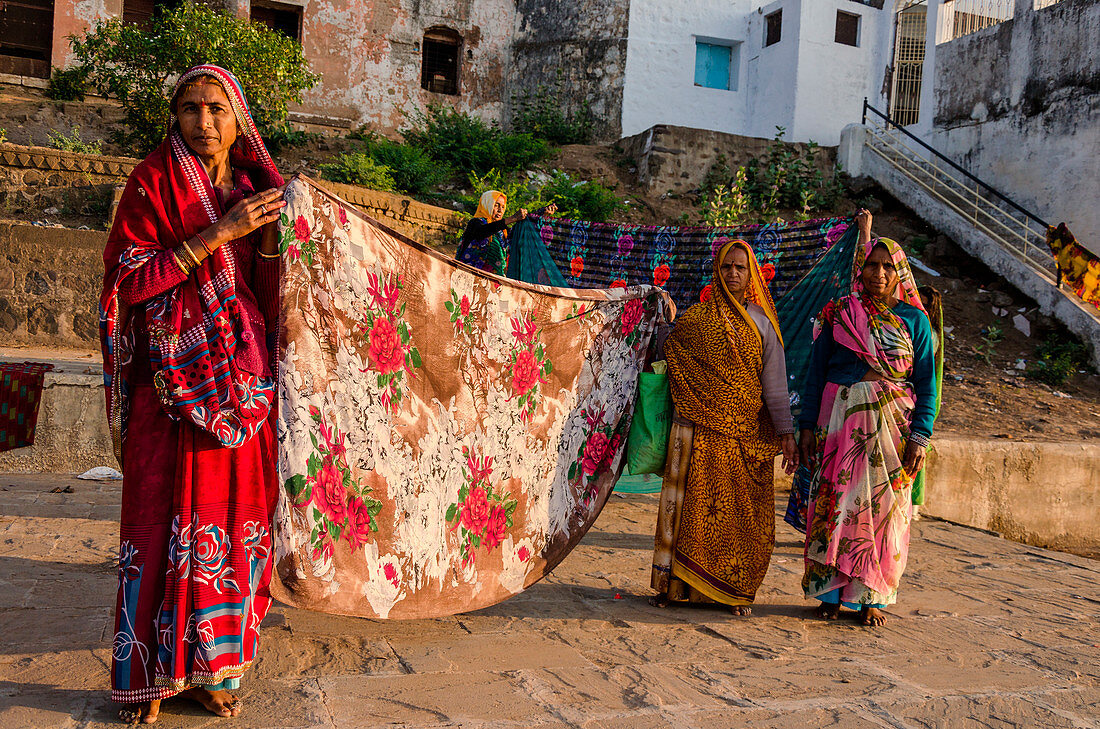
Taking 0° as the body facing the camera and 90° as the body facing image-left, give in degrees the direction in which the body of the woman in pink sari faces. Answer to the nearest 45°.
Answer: approximately 0°

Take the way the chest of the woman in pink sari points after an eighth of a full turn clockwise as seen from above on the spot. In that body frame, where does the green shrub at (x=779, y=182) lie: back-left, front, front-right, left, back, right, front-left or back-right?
back-right

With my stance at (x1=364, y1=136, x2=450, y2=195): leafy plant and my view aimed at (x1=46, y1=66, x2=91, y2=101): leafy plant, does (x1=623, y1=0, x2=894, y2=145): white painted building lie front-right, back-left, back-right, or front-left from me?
back-right

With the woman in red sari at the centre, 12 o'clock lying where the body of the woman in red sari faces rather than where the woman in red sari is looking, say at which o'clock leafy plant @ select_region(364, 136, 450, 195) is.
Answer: The leafy plant is roughly at 8 o'clock from the woman in red sari.
